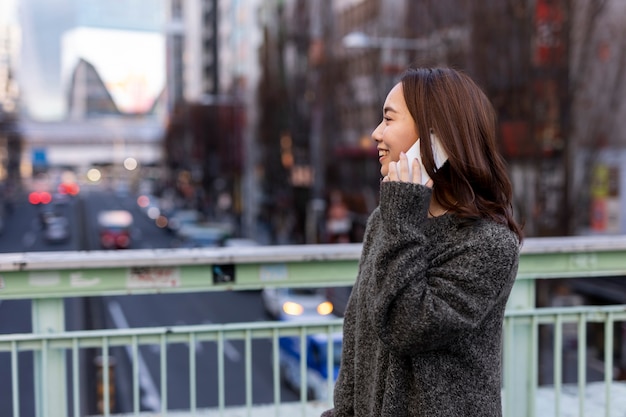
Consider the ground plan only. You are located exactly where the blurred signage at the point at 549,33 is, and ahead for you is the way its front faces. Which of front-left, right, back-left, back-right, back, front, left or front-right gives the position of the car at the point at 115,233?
back-right

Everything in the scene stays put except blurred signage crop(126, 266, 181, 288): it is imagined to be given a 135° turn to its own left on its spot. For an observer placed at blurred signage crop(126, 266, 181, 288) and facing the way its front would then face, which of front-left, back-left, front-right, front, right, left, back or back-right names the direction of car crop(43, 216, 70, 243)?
front-left

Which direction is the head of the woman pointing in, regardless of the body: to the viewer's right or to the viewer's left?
to the viewer's left

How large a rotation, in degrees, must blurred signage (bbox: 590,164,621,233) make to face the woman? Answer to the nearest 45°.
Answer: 0° — it already faces them

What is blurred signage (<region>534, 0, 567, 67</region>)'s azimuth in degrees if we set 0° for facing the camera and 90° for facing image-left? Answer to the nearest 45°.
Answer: approximately 0°

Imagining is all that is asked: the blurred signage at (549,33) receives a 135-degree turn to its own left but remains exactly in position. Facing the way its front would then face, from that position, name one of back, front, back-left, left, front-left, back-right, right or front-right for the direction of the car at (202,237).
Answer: left

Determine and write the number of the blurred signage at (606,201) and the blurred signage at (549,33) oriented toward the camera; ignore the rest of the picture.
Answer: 2

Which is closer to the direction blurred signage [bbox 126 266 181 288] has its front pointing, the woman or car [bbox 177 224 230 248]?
the woman

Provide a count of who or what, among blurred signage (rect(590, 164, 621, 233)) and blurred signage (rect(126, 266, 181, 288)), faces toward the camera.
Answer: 2

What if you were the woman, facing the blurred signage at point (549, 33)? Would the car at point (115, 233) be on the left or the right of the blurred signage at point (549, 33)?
left

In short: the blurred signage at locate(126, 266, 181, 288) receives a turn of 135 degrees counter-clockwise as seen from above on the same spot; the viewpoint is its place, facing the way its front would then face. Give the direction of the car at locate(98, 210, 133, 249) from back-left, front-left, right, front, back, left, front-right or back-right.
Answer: front-left
